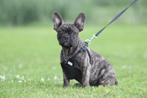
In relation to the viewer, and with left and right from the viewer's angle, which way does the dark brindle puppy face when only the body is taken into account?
facing the viewer and to the left of the viewer
